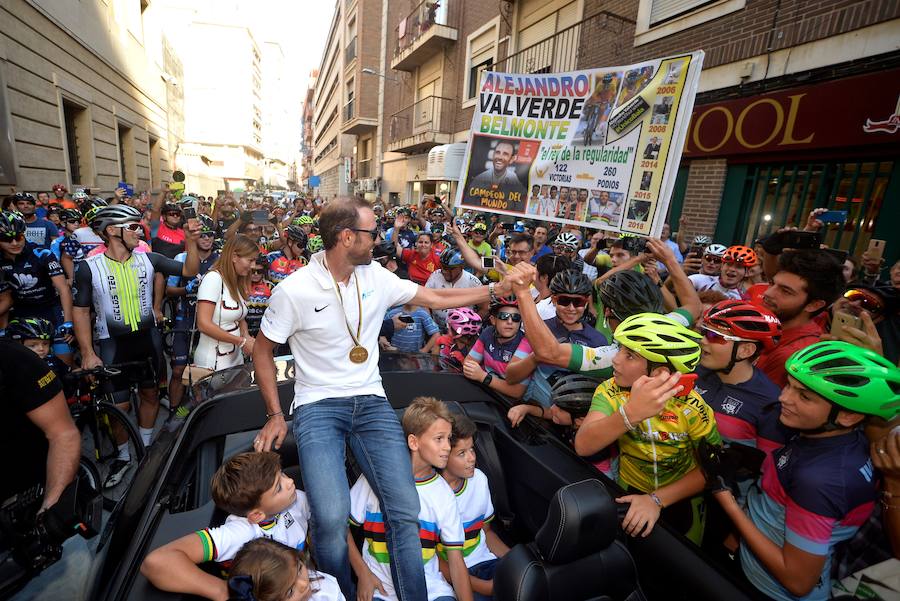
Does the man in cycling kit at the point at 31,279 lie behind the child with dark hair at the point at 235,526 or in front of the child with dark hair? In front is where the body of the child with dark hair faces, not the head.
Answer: behind

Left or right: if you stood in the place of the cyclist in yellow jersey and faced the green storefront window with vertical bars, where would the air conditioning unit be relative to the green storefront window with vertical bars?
left

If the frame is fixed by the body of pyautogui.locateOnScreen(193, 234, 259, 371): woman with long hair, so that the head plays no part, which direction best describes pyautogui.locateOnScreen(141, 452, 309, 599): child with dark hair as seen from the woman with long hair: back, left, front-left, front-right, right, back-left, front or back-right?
front-right

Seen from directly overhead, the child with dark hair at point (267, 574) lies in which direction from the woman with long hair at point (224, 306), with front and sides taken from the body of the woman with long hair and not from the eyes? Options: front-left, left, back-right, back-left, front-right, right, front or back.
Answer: front-right

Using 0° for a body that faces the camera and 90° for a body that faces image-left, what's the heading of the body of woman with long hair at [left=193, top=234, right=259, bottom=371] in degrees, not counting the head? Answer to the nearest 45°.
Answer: approximately 315°

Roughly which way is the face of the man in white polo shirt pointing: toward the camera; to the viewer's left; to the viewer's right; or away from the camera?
to the viewer's right
